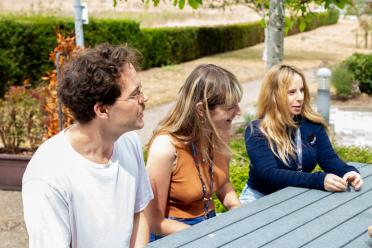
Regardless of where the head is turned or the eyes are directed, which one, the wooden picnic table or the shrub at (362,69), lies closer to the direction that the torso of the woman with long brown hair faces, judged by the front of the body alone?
the wooden picnic table

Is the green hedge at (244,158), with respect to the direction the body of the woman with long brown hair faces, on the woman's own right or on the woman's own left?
on the woman's own left

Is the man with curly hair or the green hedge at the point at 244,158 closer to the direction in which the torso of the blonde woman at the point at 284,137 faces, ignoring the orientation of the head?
the man with curly hair

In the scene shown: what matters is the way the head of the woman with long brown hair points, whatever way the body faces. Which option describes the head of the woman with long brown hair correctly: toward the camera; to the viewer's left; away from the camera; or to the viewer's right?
to the viewer's right

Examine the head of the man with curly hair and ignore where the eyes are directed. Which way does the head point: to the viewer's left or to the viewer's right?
to the viewer's right

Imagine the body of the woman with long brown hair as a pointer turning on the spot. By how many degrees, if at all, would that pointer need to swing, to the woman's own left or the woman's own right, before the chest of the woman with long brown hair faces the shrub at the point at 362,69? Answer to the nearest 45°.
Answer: approximately 135° to the woman's own left

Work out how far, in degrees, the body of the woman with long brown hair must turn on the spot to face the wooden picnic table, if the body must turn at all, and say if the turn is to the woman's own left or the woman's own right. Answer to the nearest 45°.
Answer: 0° — they already face it

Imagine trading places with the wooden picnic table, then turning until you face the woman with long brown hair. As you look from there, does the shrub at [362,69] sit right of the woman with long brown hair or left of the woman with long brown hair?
right

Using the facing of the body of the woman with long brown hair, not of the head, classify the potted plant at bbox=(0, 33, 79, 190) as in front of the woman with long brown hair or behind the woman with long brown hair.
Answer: behind
